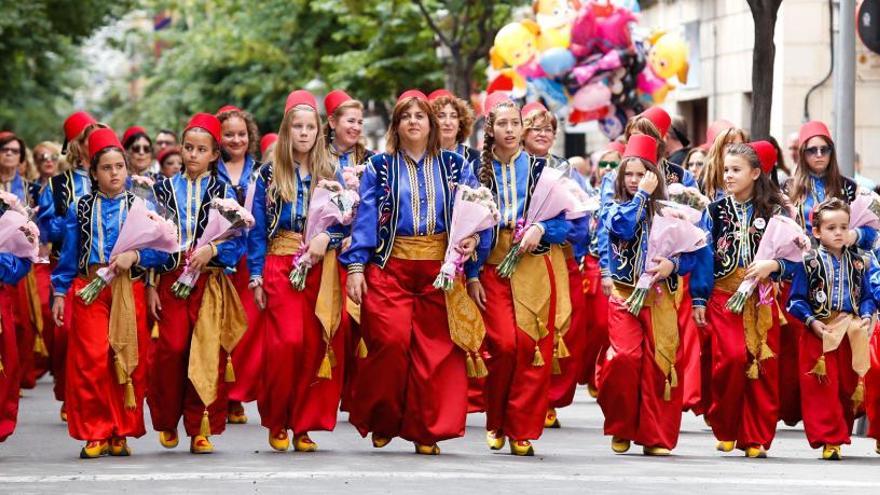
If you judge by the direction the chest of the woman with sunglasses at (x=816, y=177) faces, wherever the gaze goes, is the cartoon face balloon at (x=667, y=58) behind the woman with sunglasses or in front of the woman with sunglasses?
behind

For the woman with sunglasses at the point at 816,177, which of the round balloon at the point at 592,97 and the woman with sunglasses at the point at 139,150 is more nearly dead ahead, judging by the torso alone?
the woman with sunglasses

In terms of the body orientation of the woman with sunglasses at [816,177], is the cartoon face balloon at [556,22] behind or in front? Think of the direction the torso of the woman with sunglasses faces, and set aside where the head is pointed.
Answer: behind

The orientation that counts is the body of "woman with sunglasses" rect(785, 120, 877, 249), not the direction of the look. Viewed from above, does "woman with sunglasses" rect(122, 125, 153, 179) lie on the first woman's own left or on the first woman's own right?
on the first woman's own right

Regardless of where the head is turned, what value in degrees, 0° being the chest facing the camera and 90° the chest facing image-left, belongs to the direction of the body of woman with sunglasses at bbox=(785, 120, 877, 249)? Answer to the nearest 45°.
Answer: approximately 0°
